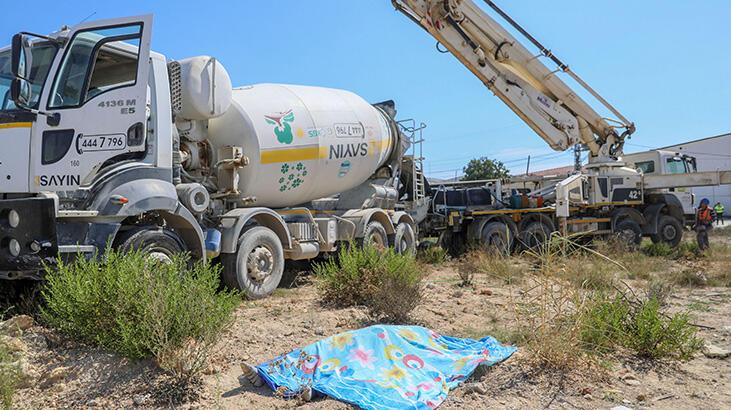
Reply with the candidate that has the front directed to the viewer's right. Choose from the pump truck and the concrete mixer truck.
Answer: the pump truck

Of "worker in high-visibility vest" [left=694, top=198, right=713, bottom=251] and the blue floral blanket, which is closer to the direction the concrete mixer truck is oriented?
the blue floral blanket

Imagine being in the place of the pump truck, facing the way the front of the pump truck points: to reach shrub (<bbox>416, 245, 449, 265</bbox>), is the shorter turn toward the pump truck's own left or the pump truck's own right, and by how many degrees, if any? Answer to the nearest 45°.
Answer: approximately 135° to the pump truck's own right

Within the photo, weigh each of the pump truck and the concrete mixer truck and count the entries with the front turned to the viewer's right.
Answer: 1

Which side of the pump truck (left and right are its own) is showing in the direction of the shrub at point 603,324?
right

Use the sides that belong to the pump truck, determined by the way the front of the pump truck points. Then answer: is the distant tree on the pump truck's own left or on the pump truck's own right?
on the pump truck's own left

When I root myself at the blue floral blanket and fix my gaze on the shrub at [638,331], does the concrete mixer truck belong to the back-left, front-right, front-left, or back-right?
back-left

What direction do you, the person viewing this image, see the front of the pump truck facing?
facing to the right of the viewer

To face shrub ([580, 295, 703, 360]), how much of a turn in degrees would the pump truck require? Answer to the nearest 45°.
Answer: approximately 90° to its right

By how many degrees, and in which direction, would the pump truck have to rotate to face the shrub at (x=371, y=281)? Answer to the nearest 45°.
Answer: approximately 90° to its right

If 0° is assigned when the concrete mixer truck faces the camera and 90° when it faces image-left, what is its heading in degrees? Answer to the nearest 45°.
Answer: approximately 45°
